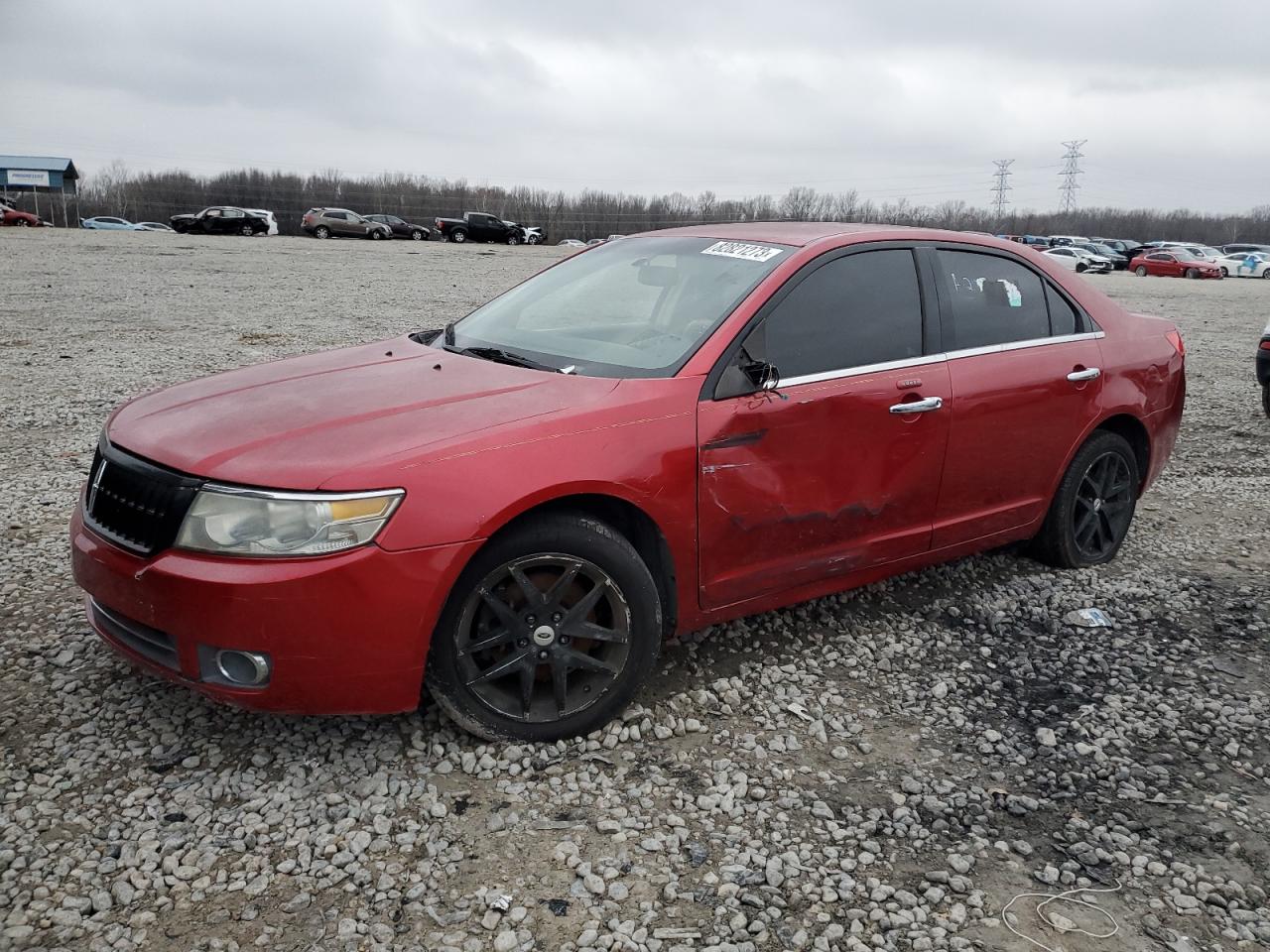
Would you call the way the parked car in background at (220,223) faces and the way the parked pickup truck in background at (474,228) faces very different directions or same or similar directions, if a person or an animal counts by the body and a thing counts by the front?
very different directions

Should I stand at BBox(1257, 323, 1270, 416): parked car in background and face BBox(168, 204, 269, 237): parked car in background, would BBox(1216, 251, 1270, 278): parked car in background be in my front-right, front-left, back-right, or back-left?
front-right

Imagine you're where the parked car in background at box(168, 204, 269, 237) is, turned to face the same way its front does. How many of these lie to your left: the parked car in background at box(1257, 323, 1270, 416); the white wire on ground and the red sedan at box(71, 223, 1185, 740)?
3

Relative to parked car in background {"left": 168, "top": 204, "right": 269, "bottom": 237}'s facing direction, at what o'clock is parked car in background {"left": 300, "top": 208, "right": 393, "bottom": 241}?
parked car in background {"left": 300, "top": 208, "right": 393, "bottom": 241} is roughly at 5 o'clock from parked car in background {"left": 168, "top": 204, "right": 269, "bottom": 237}.

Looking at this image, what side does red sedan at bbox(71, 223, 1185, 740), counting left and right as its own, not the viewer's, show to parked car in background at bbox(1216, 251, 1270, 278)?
back

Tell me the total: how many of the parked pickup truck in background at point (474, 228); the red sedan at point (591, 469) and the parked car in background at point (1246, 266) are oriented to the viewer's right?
2

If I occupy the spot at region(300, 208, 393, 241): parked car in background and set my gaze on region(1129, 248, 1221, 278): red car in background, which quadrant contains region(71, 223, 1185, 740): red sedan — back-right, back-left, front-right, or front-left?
front-right

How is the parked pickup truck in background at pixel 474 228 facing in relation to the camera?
to the viewer's right

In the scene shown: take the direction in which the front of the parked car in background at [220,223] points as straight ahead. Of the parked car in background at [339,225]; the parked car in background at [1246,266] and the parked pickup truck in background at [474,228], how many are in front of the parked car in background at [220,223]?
0

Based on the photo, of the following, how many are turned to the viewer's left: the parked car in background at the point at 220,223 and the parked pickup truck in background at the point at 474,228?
1

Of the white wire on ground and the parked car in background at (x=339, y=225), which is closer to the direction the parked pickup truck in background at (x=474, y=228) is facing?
the white wire on ground

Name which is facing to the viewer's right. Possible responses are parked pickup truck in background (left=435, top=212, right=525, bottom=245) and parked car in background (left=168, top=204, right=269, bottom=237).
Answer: parked pickup truck in background (left=435, top=212, right=525, bottom=245)

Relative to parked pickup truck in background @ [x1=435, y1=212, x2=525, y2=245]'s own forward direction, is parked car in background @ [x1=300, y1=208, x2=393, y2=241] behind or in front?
behind

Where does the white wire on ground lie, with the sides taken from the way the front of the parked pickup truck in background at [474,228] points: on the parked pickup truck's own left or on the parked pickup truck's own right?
on the parked pickup truck's own right
